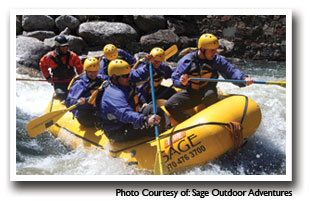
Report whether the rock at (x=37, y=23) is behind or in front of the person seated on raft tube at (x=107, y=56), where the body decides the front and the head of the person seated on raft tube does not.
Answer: behind
